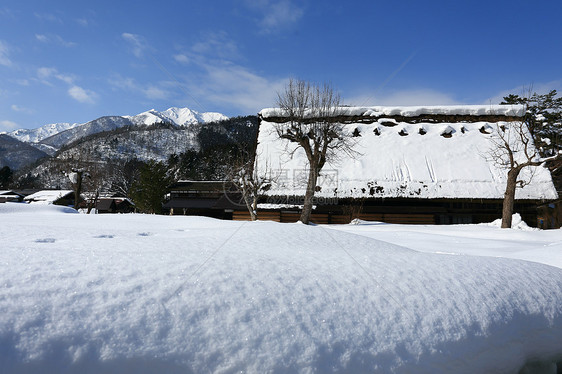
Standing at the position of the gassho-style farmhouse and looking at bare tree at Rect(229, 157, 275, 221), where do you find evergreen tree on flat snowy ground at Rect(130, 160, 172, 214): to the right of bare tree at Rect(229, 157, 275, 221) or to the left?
right

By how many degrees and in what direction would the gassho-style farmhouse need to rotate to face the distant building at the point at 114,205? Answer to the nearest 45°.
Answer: approximately 135° to its right

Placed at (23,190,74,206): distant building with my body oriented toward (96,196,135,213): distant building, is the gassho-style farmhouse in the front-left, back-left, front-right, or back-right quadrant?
front-right

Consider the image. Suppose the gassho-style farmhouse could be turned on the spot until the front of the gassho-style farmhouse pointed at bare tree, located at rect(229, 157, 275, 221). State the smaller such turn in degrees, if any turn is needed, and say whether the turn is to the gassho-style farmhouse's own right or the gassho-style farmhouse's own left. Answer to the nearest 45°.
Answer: approximately 90° to the gassho-style farmhouse's own right

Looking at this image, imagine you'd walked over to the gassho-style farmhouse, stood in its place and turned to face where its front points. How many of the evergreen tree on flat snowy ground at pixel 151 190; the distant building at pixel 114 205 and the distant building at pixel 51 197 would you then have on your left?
0

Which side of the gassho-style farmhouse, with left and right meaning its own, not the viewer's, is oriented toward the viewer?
front

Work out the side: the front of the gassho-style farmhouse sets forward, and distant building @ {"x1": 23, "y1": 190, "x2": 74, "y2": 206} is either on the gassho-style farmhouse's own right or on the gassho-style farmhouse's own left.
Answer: on the gassho-style farmhouse's own right

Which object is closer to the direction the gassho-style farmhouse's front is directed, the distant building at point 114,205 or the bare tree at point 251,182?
the bare tree

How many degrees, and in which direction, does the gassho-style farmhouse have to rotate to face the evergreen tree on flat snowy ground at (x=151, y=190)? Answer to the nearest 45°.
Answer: approximately 90° to its right

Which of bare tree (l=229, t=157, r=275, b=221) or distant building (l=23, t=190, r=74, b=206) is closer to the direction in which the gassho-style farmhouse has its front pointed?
the bare tree

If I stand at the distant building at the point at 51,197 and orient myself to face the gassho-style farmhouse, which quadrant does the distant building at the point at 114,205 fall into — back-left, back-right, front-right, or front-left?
front-left
